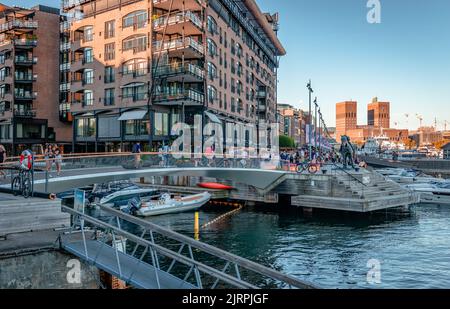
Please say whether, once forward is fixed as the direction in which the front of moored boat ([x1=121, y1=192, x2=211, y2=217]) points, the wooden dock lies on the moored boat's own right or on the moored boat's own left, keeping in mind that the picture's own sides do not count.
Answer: on the moored boat's own right

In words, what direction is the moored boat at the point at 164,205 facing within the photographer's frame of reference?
facing to the right of the viewer

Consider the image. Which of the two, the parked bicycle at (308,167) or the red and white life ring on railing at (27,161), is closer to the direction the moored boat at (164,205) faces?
the parked bicycle

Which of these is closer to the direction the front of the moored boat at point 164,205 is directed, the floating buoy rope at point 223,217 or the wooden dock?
the floating buoy rope

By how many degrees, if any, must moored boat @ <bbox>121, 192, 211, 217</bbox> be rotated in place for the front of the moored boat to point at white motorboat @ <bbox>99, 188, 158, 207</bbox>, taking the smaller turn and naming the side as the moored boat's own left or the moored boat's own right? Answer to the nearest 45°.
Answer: approximately 135° to the moored boat's own left

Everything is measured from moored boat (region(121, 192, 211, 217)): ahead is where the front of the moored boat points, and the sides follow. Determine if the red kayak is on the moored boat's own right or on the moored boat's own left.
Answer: on the moored boat's own left
